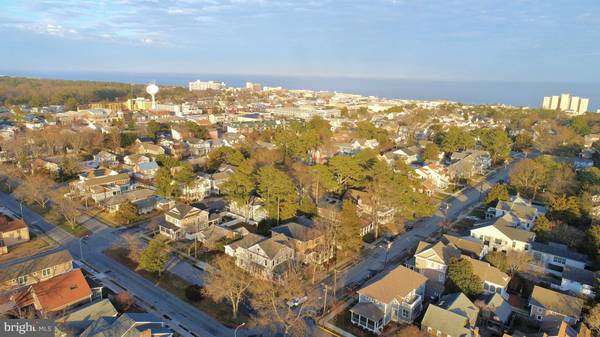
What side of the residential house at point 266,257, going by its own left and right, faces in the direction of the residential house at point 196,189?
right

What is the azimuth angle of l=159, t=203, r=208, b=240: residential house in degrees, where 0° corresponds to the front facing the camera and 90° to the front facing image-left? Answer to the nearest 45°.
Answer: approximately 45°

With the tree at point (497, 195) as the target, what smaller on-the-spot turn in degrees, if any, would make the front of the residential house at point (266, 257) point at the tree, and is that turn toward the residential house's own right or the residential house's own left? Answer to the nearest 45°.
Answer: approximately 180°

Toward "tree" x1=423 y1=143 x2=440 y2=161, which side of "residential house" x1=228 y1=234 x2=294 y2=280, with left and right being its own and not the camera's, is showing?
back

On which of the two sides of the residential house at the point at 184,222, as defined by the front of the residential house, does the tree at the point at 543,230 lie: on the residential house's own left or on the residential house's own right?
on the residential house's own left

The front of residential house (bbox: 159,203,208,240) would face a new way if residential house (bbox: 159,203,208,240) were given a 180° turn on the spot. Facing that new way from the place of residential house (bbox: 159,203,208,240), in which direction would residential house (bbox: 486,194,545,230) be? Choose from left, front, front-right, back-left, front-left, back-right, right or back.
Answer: front-right

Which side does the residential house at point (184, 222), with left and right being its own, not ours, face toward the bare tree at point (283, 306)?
left

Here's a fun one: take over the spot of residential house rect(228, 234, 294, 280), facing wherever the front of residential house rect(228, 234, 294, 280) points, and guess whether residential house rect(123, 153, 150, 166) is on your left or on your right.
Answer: on your right

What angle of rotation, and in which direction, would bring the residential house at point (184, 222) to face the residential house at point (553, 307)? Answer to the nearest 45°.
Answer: approximately 90° to its left

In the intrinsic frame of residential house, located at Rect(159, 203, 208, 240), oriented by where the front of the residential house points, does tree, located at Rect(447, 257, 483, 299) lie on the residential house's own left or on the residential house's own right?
on the residential house's own left

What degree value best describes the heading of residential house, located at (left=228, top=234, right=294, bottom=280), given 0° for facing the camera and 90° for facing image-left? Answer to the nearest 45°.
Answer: approximately 45°

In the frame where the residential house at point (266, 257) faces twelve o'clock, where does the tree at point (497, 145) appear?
The tree is roughly at 6 o'clock from the residential house.

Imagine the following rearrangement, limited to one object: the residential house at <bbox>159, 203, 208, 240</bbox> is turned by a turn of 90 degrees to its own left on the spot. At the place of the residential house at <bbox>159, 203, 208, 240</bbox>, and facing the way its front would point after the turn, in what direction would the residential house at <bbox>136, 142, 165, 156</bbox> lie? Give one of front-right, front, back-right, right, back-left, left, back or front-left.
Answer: back-left
